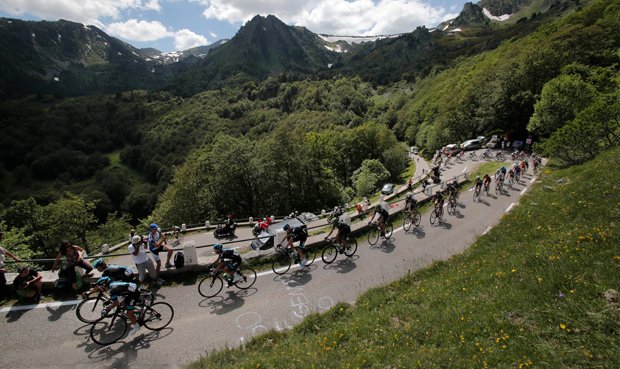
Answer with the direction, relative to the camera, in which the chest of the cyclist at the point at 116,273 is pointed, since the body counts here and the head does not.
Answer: to the viewer's left

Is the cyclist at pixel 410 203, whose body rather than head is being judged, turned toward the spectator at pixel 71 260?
yes

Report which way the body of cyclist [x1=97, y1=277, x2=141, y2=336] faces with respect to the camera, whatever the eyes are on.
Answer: to the viewer's left

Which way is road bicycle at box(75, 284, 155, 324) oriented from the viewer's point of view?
to the viewer's left
